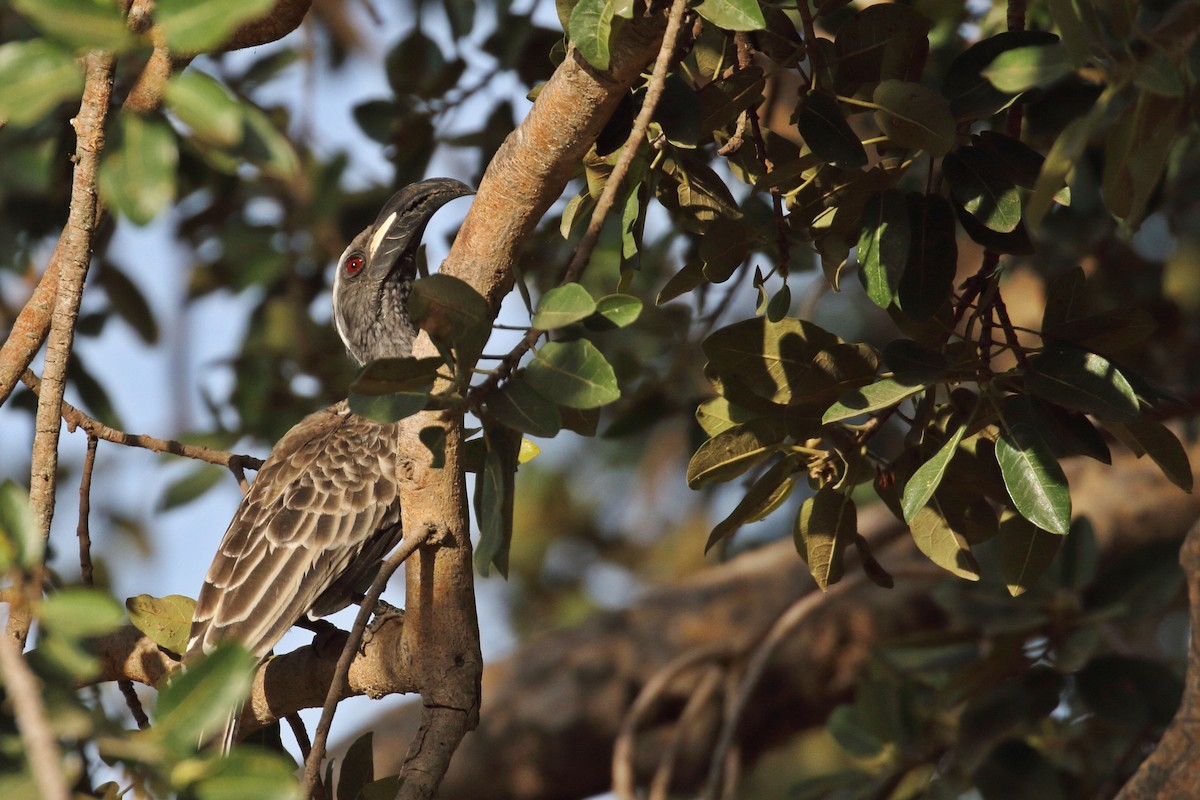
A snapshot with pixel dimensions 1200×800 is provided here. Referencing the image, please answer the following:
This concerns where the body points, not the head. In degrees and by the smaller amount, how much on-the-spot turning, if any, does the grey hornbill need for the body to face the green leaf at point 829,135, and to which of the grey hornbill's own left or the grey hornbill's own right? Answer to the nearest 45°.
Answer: approximately 45° to the grey hornbill's own right

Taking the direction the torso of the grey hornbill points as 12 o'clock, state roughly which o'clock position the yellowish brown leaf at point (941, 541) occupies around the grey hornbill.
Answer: The yellowish brown leaf is roughly at 2 o'clock from the grey hornbill.

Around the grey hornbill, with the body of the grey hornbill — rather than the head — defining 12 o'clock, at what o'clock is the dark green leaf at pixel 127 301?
The dark green leaf is roughly at 9 o'clock from the grey hornbill.

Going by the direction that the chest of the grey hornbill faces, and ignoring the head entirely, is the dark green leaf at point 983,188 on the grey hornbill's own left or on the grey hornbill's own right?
on the grey hornbill's own right

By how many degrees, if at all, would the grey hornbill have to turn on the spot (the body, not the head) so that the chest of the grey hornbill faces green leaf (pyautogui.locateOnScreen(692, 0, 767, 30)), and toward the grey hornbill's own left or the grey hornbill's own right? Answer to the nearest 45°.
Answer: approximately 45° to the grey hornbill's own right

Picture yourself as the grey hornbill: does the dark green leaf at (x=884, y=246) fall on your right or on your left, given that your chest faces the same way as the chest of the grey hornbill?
on your right

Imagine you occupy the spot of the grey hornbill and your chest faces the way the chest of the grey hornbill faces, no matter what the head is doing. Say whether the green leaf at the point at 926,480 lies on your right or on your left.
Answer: on your right

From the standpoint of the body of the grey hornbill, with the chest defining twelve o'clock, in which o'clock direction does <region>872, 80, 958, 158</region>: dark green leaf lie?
The dark green leaf is roughly at 2 o'clock from the grey hornbill.
